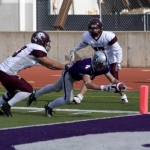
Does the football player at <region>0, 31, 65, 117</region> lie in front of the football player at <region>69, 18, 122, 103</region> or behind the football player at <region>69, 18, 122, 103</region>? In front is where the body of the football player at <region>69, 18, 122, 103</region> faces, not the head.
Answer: in front

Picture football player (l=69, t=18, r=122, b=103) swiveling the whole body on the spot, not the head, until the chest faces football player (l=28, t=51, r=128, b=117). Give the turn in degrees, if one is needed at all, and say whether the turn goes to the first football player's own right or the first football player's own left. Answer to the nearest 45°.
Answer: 0° — they already face them

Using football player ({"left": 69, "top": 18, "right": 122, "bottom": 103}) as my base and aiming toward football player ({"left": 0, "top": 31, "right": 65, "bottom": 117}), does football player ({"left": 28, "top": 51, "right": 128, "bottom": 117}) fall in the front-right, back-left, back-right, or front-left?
front-left

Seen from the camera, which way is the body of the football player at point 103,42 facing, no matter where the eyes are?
toward the camera
